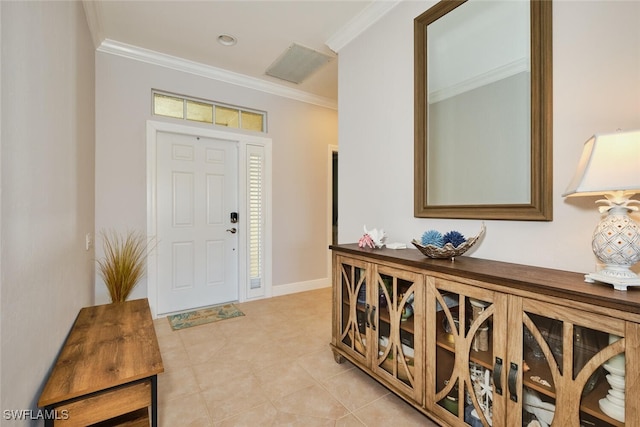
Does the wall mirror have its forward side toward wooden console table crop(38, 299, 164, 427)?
yes

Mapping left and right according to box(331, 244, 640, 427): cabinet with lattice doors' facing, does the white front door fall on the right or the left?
on its right

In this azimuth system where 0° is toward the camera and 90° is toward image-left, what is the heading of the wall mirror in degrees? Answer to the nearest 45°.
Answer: approximately 45°

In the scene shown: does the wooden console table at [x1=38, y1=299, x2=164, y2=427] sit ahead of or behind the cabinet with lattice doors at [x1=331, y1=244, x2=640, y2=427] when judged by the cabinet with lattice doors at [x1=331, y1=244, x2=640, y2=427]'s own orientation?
ahead

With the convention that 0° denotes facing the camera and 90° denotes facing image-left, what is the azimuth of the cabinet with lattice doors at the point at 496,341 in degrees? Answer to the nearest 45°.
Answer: approximately 45°

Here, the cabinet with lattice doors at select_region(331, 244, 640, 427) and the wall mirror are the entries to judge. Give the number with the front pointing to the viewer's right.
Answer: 0
